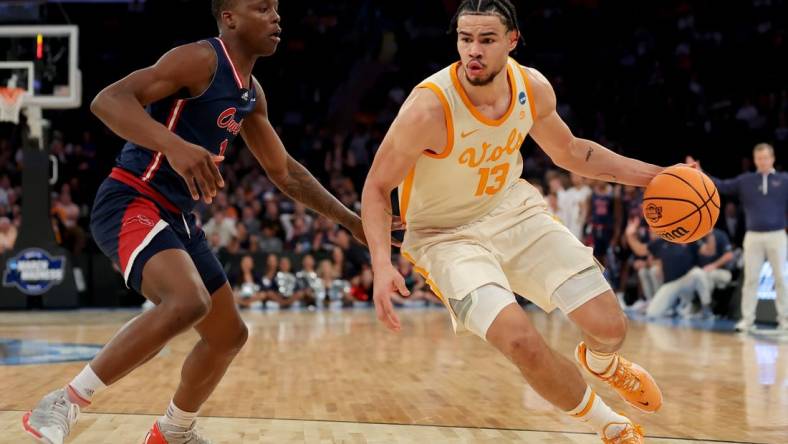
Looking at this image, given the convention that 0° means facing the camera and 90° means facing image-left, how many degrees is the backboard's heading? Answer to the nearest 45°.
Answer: approximately 0°

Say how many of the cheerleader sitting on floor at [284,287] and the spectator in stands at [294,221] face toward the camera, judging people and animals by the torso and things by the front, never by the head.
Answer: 2

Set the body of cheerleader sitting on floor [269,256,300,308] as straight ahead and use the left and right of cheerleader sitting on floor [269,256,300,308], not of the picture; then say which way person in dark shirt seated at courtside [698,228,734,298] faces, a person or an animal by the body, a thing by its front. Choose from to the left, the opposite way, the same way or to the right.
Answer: to the right

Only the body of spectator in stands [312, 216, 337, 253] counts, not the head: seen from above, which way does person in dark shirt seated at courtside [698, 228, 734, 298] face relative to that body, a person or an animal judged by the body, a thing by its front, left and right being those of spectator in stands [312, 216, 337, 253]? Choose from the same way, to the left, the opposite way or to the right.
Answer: to the right

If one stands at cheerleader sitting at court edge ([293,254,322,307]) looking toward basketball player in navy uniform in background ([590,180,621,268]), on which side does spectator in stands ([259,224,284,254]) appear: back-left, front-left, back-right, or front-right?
back-left
